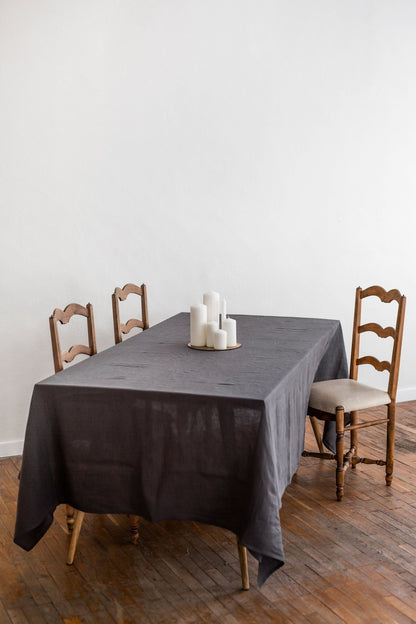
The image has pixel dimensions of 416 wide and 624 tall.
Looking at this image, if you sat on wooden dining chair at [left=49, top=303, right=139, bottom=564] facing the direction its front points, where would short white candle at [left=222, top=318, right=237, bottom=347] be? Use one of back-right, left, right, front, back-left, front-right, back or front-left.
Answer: front-left

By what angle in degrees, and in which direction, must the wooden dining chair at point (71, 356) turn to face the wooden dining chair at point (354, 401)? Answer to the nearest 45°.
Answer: approximately 45° to its left

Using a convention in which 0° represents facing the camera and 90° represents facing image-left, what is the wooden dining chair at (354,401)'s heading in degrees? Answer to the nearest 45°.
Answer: approximately 45°

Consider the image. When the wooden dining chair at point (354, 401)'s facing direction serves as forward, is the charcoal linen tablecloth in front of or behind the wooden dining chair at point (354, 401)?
in front

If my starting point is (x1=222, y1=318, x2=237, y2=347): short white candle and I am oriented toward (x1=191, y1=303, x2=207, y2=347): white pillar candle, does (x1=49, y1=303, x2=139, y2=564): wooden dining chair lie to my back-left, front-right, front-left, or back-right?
front-left

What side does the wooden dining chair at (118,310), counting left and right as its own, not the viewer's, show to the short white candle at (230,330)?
front

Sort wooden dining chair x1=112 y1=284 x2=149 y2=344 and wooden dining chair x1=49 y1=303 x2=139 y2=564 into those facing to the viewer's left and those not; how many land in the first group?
0

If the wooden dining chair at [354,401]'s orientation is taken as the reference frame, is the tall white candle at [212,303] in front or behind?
in front

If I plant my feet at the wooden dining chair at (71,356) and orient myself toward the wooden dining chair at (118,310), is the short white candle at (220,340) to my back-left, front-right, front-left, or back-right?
front-right

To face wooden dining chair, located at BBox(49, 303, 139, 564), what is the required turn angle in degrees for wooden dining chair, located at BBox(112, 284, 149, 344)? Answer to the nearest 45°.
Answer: approximately 45° to its right

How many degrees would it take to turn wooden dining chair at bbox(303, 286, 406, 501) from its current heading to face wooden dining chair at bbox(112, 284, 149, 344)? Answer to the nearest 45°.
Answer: approximately 45° to its right

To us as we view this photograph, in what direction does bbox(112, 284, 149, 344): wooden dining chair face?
facing the viewer and to the right of the viewer

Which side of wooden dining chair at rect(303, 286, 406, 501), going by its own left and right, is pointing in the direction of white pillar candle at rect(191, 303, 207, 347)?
front

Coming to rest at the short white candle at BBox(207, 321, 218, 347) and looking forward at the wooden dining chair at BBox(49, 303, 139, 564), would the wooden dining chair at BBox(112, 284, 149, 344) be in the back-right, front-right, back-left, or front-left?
front-right
